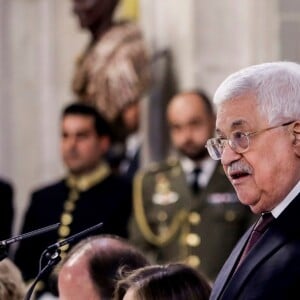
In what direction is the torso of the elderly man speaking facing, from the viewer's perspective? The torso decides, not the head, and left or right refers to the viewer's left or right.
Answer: facing the viewer and to the left of the viewer

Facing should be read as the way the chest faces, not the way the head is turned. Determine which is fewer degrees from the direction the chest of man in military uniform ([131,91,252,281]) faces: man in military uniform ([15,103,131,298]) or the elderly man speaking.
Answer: the elderly man speaking

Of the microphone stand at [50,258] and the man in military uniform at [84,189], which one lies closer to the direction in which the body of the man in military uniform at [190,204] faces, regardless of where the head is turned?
the microphone stand

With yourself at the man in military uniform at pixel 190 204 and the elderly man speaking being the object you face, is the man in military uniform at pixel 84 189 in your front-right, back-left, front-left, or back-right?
back-right

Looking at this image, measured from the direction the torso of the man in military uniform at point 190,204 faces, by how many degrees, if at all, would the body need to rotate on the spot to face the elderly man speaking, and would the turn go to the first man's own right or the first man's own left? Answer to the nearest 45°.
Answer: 0° — they already face them

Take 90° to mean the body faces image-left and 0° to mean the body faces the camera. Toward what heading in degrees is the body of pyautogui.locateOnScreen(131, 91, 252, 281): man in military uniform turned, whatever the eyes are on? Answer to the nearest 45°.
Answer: approximately 0°

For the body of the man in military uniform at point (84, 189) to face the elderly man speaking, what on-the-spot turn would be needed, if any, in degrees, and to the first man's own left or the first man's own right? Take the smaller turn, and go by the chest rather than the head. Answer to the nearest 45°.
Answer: approximately 45° to the first man's own left

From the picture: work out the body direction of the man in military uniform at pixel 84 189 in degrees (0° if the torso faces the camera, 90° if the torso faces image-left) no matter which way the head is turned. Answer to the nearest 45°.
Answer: approximately 45°

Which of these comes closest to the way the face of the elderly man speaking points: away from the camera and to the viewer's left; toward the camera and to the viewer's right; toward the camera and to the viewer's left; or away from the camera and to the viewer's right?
toward the camera and to the viewer's left
